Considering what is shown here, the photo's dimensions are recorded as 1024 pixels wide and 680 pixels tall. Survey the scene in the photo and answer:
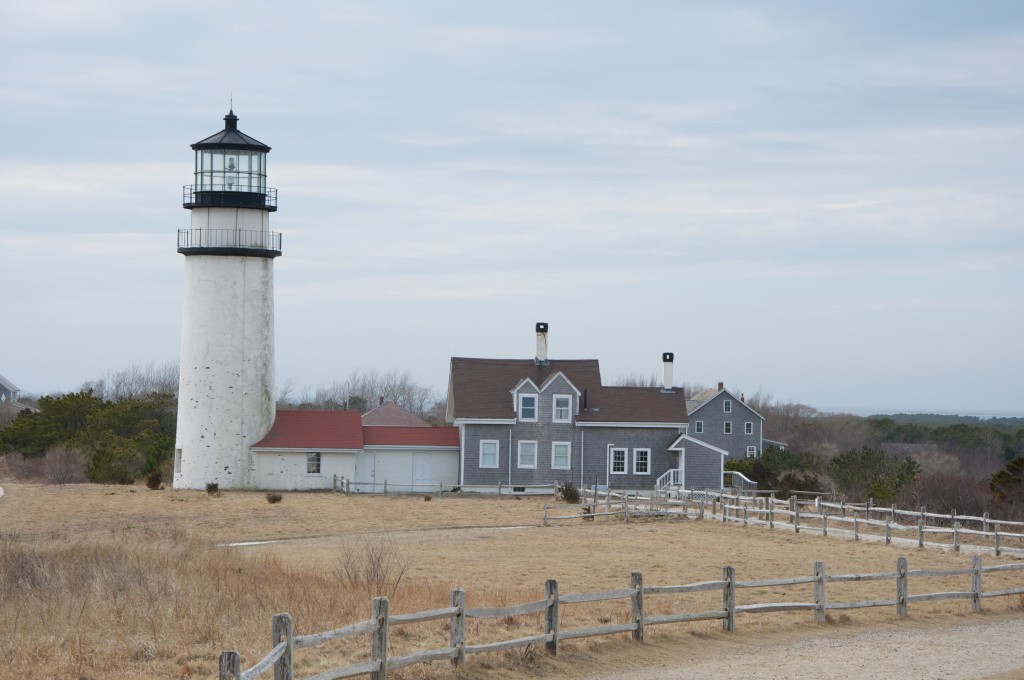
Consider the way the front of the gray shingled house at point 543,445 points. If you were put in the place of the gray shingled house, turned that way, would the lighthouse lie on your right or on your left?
on your right

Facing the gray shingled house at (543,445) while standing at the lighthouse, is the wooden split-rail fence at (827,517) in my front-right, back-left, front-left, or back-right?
front-right

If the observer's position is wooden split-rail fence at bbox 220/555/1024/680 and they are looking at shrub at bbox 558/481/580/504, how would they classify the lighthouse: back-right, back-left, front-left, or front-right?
front-left

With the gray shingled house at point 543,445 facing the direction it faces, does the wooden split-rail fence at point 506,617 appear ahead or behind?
ahead

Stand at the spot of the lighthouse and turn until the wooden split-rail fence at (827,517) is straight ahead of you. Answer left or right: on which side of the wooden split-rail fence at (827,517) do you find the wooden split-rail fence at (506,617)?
right

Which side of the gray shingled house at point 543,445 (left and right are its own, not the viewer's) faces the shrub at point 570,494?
front

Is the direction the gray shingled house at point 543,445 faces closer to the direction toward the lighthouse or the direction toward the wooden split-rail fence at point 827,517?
the wooden split-rail fence

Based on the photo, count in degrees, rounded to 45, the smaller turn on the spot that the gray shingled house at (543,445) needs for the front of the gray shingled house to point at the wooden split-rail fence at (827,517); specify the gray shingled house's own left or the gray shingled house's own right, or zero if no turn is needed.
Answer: approximately 45° to the gray shingled house's own left

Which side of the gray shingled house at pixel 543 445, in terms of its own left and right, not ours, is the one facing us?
front
